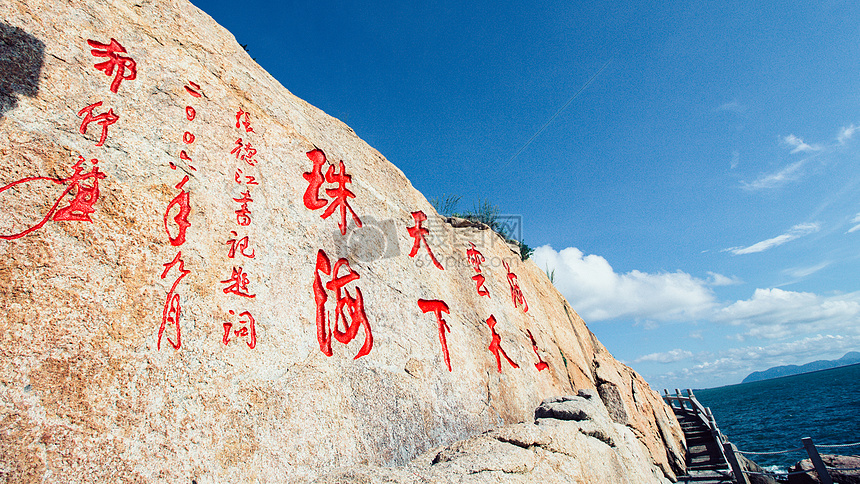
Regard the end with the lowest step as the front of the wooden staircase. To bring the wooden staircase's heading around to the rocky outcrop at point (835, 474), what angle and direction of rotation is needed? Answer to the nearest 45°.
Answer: approximately 90° to its left

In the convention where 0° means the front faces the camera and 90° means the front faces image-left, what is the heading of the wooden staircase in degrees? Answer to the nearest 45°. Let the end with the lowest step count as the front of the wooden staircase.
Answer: approximately 0°
